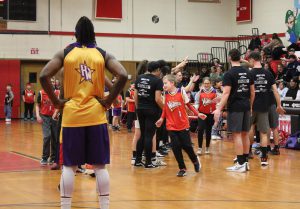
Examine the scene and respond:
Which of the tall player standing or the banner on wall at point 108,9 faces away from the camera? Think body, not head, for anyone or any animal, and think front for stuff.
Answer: the tall player standing

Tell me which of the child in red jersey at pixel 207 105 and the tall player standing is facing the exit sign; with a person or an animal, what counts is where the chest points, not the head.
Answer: the tall player standing

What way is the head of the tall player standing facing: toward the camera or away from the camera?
away from the camera

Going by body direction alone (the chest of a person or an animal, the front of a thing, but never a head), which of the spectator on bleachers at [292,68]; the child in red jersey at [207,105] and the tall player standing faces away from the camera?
the tall player standing

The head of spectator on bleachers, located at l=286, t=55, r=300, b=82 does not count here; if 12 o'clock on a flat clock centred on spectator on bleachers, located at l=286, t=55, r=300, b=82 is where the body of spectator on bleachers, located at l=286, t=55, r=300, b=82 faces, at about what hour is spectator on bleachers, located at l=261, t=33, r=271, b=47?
spectator on bleachers, located at l=261, t=33, r=271, b=47 is roughly at 4 o'clock from spectator on bleachers, located at l=286, t=55, r=300, b=82.

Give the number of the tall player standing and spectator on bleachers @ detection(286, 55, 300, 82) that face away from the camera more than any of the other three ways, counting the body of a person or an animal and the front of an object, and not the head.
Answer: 1

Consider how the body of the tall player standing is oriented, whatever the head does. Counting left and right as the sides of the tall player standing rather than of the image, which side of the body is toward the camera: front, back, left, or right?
back

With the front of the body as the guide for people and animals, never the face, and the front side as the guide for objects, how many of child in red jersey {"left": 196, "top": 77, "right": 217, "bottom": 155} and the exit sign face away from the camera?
0

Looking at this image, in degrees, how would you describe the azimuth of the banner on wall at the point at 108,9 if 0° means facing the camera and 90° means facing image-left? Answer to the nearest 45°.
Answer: approximately 0°
